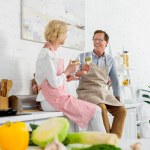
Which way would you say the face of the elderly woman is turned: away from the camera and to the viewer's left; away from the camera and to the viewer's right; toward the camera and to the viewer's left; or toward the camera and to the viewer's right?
away from the camera and to the viewer's right

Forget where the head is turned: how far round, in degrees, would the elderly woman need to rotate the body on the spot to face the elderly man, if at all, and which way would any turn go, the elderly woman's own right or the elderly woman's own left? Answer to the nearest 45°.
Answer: approximately 45° to the elderly woman's own left

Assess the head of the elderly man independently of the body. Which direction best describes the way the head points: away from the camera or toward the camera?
toward the camera

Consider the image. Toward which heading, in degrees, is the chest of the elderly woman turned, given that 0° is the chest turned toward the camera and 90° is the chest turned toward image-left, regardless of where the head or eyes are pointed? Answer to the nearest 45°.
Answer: approximately 270°
